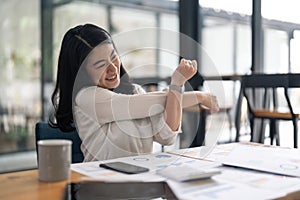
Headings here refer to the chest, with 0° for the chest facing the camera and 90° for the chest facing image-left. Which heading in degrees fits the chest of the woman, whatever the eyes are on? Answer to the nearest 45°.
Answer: approximately 315°
